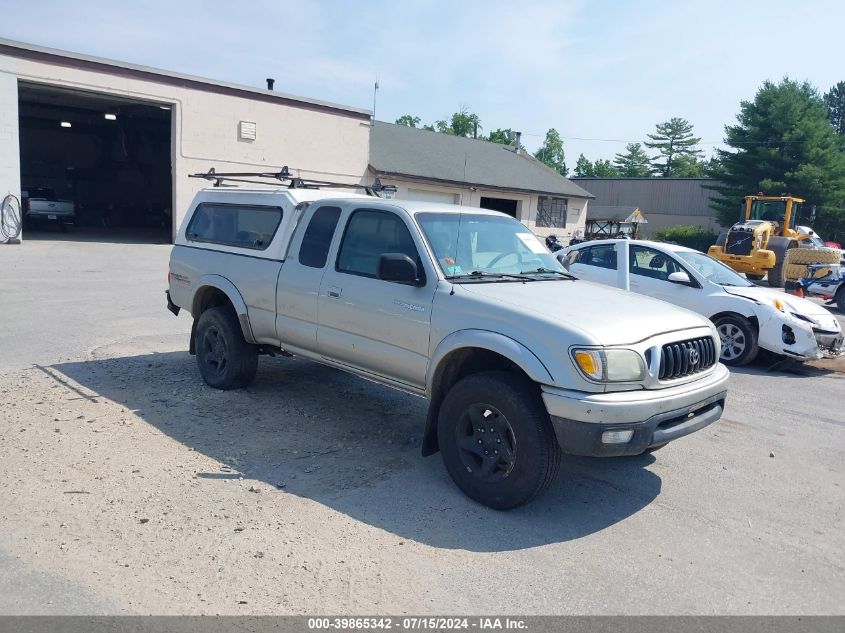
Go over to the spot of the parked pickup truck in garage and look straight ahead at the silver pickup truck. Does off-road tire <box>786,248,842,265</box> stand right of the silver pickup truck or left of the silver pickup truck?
left

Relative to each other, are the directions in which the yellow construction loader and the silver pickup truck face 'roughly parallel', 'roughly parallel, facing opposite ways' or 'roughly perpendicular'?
roughly perpendicular

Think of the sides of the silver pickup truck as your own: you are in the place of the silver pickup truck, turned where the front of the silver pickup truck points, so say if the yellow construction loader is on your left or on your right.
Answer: on your left

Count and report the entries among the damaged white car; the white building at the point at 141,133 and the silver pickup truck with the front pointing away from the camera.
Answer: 0

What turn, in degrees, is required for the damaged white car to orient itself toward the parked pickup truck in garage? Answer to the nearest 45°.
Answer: approximately 135° to its right

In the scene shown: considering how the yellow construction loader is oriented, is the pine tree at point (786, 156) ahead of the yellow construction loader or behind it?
ahead

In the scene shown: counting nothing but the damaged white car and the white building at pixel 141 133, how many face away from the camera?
0

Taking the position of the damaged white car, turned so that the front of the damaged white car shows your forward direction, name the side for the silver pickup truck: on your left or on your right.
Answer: on your right

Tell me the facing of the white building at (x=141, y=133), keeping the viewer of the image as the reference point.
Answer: facing the viewer and to the right of the viewer

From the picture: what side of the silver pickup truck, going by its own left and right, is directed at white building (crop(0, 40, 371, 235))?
back

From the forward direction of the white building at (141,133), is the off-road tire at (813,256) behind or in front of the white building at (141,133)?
in front

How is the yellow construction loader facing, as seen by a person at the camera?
facing away from the viewer and to the right of the viewer
